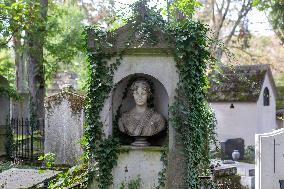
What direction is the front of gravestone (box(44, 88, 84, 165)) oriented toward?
toward the camera

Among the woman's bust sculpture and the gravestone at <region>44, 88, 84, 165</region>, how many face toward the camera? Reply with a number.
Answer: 2

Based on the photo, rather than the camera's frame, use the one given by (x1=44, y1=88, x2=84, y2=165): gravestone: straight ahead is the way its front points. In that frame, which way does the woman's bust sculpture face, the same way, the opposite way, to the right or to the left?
the same way

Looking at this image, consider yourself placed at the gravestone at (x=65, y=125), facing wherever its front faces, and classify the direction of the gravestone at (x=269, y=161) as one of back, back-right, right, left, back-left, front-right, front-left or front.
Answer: front-left

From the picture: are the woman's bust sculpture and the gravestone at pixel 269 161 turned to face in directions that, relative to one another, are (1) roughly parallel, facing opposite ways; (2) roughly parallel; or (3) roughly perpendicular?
roughly parallel

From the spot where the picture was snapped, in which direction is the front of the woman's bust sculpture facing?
facing the viewer

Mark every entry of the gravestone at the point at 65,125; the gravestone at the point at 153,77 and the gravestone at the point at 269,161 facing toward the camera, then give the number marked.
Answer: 3

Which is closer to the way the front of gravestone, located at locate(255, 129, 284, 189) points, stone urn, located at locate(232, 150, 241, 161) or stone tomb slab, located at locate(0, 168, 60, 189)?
the stone tomb slab

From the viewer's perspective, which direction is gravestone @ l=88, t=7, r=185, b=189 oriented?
toward the camera

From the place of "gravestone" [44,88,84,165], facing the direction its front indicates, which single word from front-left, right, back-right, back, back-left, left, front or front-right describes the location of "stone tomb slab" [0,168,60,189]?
front

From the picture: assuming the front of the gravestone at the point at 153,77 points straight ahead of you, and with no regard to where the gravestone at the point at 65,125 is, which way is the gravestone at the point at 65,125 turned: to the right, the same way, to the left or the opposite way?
the same way

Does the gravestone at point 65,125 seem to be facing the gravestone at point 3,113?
no

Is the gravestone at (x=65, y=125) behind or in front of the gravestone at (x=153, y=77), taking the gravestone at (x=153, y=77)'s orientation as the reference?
behind
